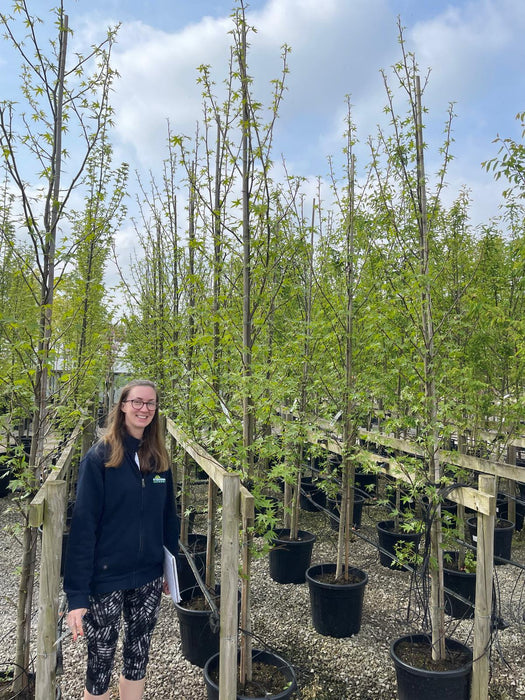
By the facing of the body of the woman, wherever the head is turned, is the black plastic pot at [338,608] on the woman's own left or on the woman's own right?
on the woman's own left

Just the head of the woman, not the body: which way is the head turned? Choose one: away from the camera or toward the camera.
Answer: toward the camera

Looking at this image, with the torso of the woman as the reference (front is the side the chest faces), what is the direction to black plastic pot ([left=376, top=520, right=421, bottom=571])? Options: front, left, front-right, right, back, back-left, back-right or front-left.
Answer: left

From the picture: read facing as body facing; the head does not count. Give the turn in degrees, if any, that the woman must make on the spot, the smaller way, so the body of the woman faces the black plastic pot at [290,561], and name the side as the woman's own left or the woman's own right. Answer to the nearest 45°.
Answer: approximately 90° to the woman's own left

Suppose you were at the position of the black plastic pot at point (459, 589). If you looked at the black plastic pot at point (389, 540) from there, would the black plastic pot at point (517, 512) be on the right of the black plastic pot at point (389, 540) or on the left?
right

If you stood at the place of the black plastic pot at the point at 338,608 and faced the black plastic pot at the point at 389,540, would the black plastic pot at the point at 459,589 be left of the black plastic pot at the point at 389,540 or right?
right

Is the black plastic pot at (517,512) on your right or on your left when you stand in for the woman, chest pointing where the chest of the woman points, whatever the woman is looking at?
on your left

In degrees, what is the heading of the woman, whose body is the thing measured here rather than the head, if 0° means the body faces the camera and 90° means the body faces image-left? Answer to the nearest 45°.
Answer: approximately 315°

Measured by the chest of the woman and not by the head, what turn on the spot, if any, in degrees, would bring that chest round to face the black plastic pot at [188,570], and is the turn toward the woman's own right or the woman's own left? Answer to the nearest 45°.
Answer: approximately 135° to the woman's own left

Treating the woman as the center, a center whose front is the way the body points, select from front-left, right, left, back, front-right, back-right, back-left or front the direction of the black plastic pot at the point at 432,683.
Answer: front-left

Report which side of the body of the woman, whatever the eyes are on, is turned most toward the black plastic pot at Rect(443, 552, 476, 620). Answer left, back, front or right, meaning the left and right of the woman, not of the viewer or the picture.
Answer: left

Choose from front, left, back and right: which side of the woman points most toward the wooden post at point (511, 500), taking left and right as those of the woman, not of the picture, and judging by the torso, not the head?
left

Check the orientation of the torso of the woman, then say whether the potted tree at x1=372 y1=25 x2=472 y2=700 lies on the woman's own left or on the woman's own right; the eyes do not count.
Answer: on the woman's own left

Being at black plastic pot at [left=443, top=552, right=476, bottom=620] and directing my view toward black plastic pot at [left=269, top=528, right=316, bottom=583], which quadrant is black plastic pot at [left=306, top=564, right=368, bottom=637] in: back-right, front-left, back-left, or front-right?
front-left
